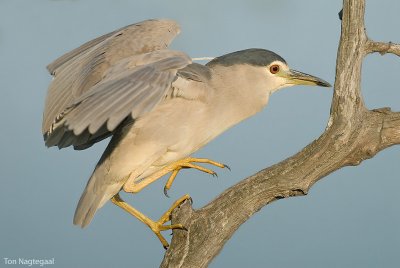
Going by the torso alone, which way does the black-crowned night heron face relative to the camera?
to the viewer's right
